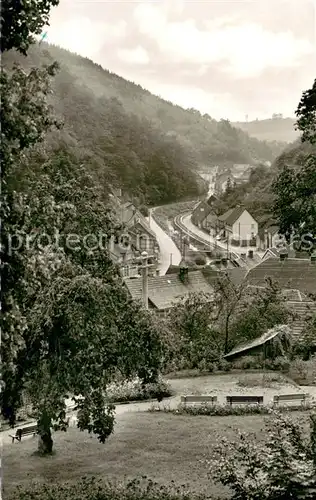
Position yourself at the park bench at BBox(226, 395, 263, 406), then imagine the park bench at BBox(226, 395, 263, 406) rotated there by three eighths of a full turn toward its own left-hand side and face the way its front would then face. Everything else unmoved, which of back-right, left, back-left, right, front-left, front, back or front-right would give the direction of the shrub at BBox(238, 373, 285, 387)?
back-right

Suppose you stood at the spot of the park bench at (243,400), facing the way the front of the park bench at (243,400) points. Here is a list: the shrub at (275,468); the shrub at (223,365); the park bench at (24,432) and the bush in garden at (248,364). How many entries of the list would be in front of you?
2

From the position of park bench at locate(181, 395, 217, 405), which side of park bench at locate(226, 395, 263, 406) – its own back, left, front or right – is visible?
left

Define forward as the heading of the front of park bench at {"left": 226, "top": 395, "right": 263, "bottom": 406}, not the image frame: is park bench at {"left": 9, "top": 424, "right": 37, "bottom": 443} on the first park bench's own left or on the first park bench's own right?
on the first park bench's own left

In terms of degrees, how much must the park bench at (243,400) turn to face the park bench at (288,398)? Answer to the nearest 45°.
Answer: approximately 90° to its right

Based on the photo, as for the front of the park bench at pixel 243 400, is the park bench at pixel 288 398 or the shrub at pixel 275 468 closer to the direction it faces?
the park bench

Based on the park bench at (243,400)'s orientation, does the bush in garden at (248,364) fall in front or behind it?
in front

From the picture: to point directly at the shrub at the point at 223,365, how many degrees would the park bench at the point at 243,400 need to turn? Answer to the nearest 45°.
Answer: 0° — it already faces it

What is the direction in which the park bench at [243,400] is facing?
away from the camera

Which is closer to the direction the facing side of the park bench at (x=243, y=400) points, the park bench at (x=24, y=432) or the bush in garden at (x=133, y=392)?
the bush in garden

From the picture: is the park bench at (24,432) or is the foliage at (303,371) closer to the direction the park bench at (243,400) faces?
the foliage

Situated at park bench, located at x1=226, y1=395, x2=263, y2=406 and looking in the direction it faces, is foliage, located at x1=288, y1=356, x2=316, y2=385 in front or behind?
in front

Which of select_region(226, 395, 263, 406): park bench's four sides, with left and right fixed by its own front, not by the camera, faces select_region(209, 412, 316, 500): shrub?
back

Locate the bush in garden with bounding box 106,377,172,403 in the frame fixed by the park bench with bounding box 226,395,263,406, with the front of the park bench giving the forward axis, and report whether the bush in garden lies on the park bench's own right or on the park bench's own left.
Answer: on the park bench's own left
